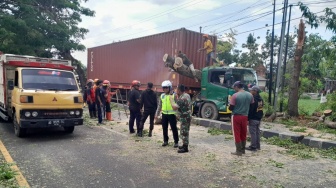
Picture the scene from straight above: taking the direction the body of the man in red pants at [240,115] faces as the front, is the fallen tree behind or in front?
in front

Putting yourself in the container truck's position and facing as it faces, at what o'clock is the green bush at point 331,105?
The green bush is roughly at 11 o'clock from the container truck.

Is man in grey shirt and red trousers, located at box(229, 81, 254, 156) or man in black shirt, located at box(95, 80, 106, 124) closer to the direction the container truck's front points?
the man in grey shirt and red trousers

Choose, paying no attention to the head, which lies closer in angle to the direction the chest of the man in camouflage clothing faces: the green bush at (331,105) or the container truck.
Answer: the container truck

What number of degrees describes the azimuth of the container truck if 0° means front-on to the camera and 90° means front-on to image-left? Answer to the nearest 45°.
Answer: approximately 315°

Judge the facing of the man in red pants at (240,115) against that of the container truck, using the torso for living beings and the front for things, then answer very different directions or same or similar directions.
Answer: very different directions

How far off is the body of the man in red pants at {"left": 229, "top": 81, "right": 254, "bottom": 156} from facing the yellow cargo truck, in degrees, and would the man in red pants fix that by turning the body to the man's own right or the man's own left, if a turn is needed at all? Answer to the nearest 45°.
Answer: approximately 45° to the man's own left

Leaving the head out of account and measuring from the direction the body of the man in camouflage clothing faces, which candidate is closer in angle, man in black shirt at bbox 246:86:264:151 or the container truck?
the container truck

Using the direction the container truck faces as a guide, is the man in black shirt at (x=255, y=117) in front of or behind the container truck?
in front

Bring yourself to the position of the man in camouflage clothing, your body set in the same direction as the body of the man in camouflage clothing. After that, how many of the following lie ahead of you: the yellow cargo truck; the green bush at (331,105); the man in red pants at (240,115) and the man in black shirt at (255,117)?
1

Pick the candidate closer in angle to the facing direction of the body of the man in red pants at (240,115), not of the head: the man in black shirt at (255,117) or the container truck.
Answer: the container truck
